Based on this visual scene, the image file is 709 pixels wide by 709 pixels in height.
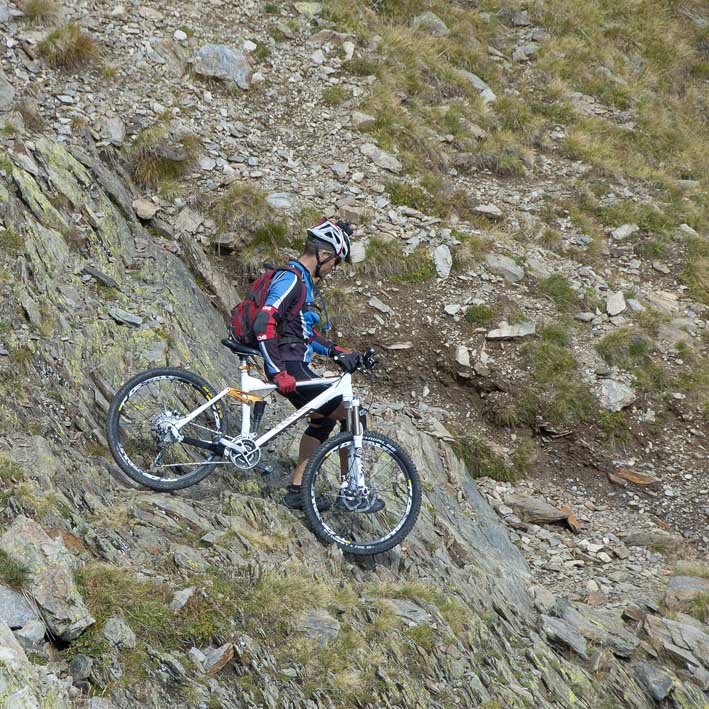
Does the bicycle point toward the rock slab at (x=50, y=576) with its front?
no

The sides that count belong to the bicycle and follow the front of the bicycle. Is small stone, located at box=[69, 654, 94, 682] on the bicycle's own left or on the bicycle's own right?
on the bicycle's own right

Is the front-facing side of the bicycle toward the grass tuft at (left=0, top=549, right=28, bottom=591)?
no

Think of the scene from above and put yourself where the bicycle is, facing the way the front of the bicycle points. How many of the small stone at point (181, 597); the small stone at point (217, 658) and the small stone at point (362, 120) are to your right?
2

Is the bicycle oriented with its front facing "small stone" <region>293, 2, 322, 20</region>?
no

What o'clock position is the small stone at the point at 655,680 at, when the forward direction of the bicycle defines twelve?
The small stone is roughly at 1 o'clock from the bicycle.

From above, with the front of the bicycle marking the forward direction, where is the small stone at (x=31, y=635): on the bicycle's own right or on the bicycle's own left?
on the bicycle's own right

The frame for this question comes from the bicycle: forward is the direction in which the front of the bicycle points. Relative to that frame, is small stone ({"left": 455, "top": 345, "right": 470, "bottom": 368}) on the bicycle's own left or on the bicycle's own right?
on the bicycle's own left

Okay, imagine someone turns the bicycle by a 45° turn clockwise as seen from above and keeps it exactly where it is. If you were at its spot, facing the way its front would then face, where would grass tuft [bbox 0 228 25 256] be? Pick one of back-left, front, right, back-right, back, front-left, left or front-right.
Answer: back

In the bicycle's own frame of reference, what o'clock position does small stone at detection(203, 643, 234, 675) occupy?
The small stone is roughly at 3 o'clock from the bicycle.

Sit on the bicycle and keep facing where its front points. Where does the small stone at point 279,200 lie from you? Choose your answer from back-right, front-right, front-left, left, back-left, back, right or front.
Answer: left

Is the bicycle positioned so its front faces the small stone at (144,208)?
no

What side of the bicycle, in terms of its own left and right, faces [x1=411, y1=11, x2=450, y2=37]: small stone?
left

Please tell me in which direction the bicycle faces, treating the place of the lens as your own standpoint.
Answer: facing to the right of the viewer
